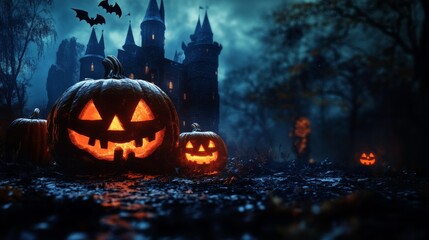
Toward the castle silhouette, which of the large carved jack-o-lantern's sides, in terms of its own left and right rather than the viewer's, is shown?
back

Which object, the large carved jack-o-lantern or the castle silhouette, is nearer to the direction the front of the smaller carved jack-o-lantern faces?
the large carved jack-o-lantern

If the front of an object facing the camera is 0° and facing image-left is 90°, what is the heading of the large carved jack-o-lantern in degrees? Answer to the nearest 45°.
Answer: approximately 0°

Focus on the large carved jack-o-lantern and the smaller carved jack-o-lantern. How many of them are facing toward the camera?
2

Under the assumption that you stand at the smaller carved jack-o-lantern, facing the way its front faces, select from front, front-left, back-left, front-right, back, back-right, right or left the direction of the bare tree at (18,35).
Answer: back-right

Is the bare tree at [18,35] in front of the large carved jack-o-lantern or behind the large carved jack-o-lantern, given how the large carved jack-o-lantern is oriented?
behind

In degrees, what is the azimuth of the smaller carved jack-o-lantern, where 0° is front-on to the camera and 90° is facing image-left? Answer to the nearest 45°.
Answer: approximately 0°
